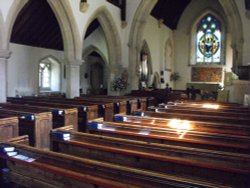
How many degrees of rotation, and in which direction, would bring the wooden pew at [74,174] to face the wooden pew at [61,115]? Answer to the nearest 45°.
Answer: approximately 45° to its left

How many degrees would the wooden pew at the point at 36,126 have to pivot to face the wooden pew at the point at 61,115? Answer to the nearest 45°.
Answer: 0° — it already faces it

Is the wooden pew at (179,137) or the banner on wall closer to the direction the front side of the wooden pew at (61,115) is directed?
the banner on wall

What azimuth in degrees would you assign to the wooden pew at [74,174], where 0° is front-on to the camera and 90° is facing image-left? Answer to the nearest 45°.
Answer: approximately 225°

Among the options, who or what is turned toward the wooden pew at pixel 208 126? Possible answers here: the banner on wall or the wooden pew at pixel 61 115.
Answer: the banner on wall

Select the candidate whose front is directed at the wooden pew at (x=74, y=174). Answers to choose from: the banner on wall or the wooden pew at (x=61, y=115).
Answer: the banner on wall

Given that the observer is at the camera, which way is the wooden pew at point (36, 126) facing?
facing away from the viewer and to the right of the viewer
